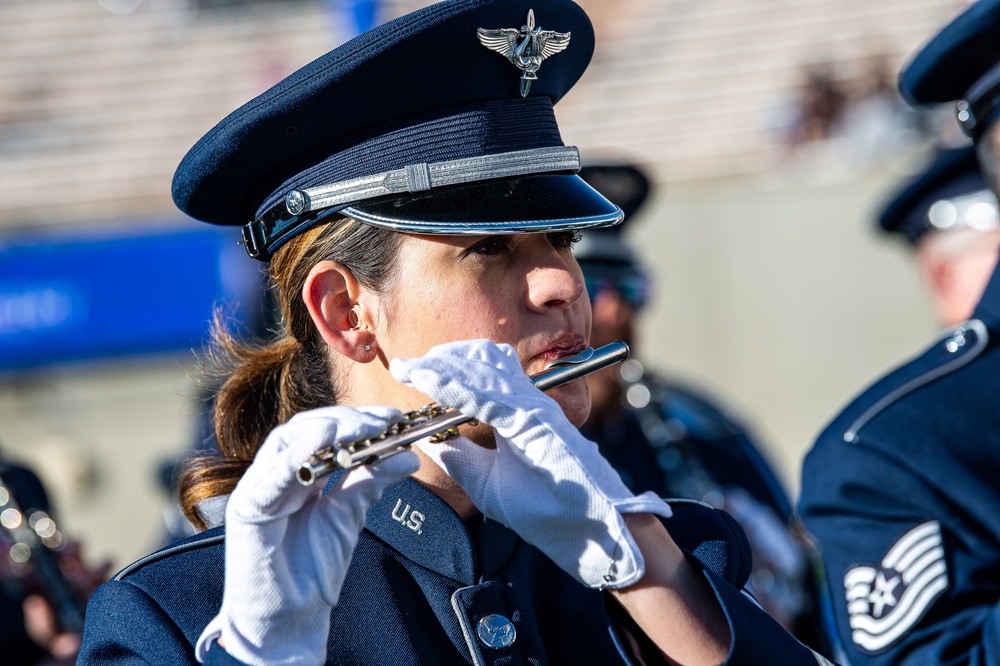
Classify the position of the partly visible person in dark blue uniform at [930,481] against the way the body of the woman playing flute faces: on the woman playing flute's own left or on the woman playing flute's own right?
on the woman playing flute's own left

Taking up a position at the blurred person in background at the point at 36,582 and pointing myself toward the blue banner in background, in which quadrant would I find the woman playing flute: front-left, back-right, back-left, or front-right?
back-right

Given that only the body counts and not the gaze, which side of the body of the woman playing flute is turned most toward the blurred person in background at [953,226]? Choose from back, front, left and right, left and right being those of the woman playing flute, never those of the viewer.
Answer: left

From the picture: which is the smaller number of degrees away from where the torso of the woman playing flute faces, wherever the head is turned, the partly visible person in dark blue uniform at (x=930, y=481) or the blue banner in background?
the partly visible person in dark blue uniform

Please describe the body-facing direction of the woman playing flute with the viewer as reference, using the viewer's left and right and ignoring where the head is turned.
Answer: facing the viewer and to the right of the viewer
